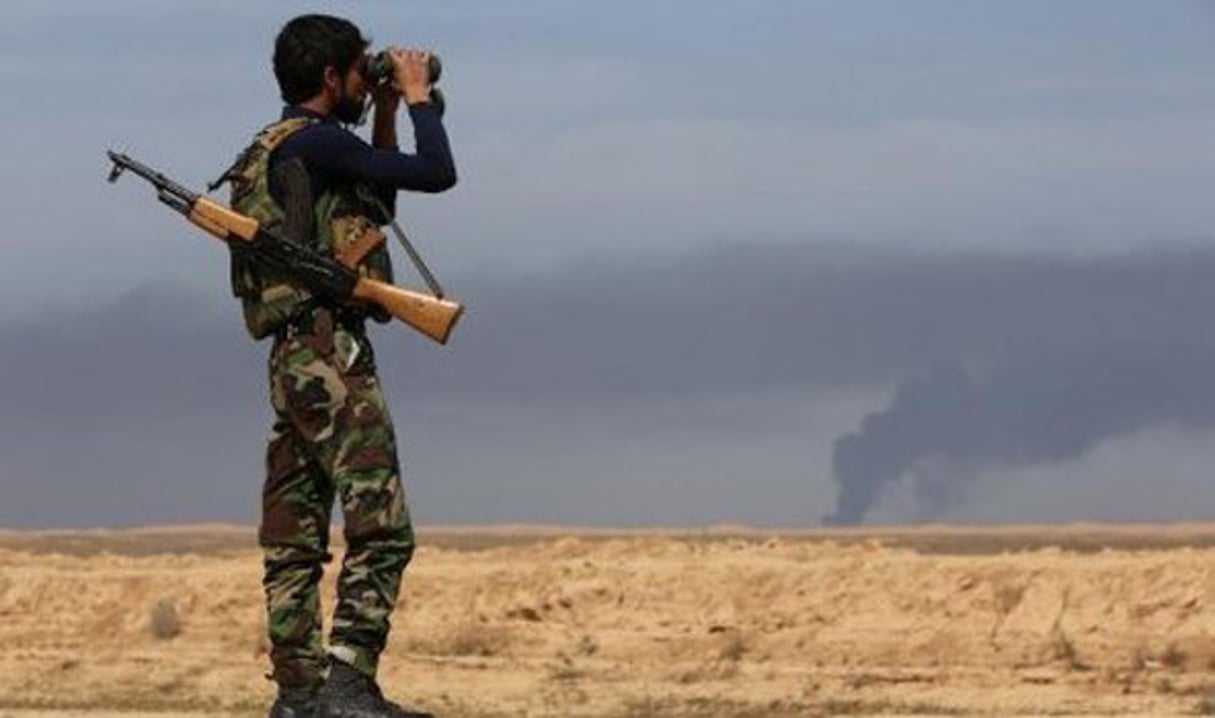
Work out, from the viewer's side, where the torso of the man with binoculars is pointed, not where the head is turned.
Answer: to the viewer's right
